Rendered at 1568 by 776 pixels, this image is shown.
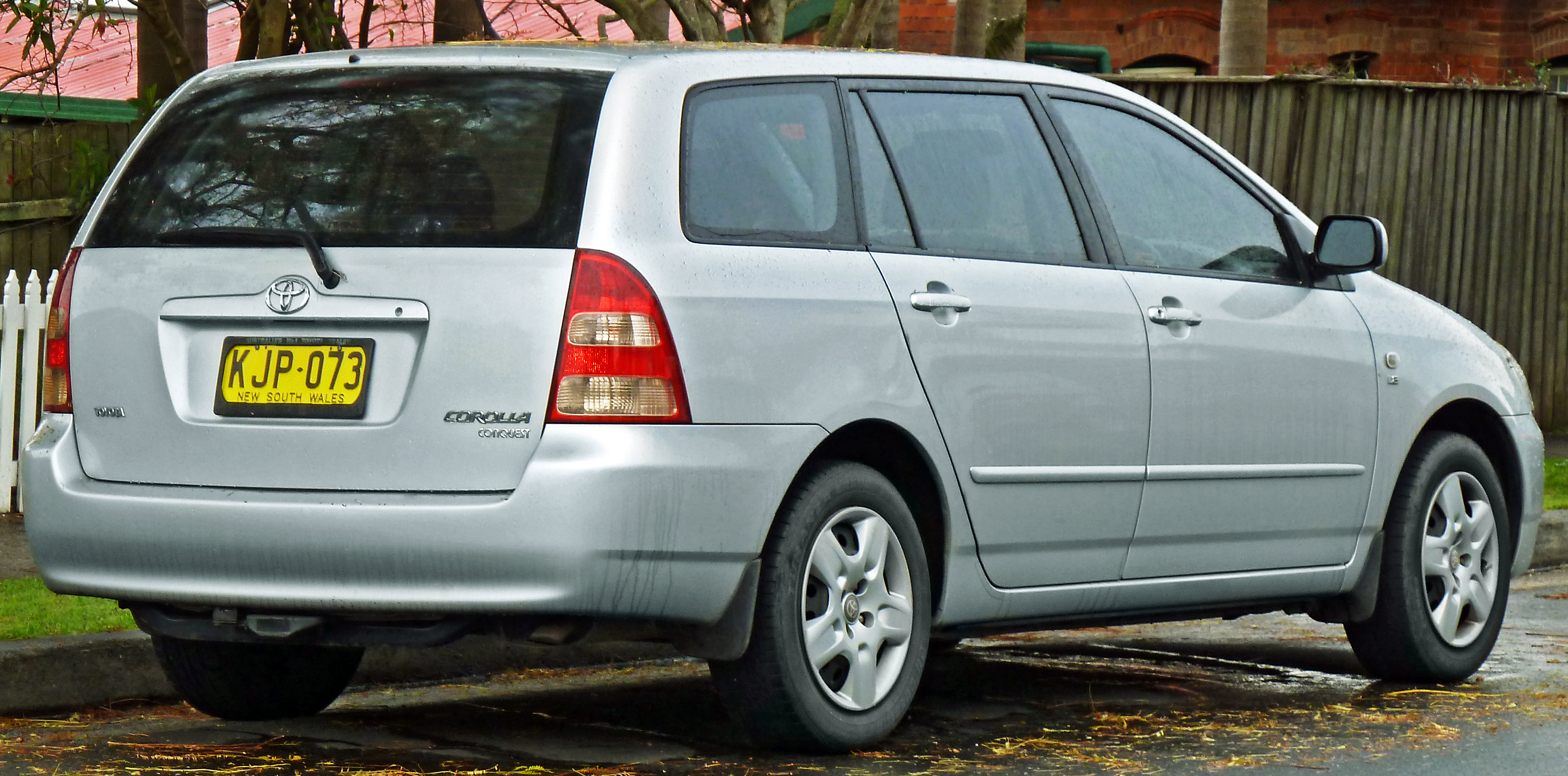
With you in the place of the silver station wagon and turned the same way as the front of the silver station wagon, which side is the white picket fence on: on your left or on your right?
on your left

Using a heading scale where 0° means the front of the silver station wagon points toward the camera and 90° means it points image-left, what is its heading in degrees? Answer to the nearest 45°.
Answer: approximately 225°
